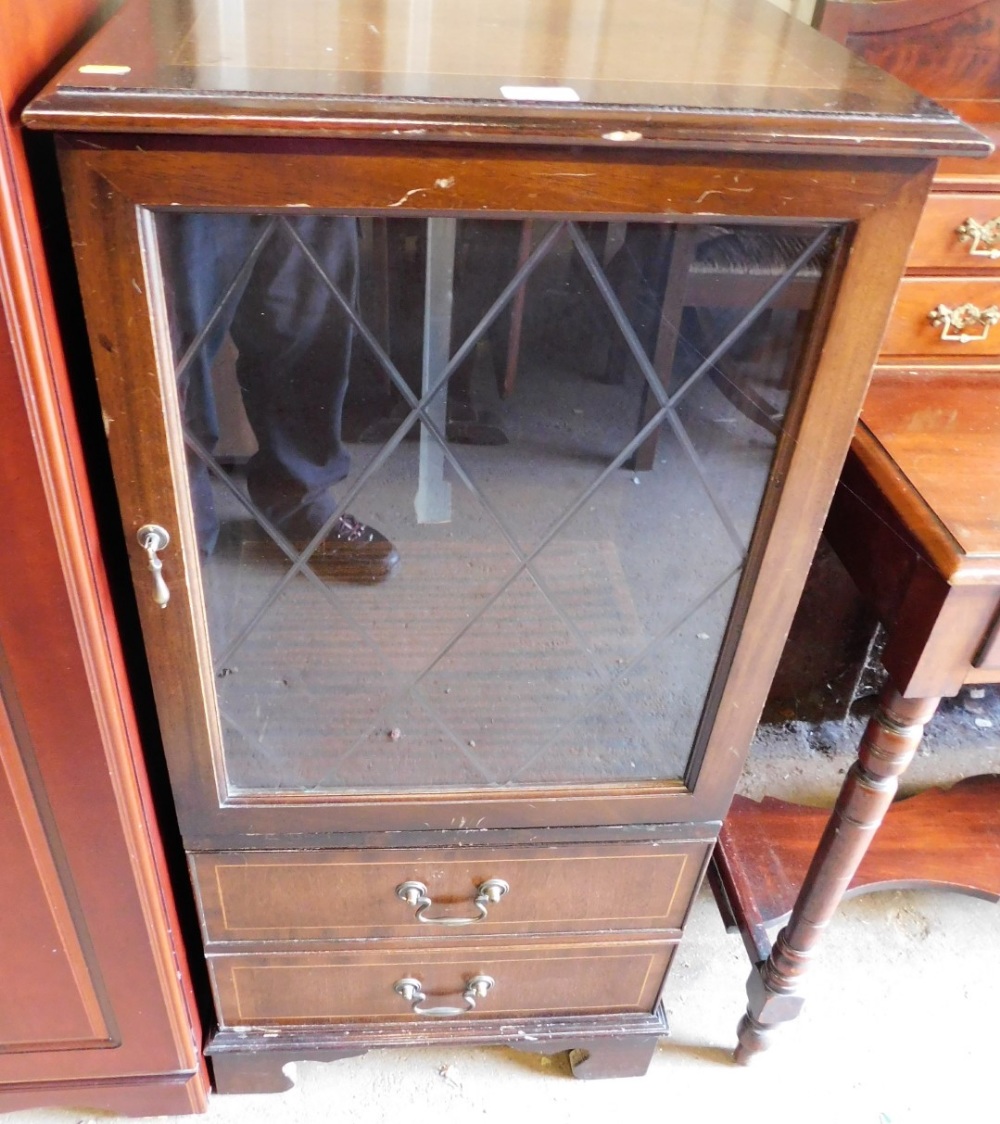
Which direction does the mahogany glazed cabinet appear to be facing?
toward the camera
